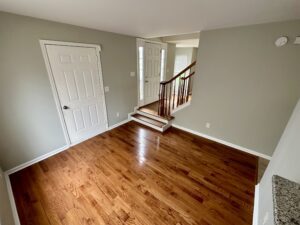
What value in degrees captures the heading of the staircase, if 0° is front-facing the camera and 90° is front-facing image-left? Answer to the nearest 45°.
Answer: approximately 45°

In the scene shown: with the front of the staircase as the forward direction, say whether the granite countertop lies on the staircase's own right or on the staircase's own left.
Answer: on the staircase's own left

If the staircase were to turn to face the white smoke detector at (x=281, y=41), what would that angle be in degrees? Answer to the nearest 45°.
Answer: approximately 90° to its left

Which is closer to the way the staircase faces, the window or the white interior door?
the white interior door

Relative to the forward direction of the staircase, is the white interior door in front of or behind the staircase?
in front
